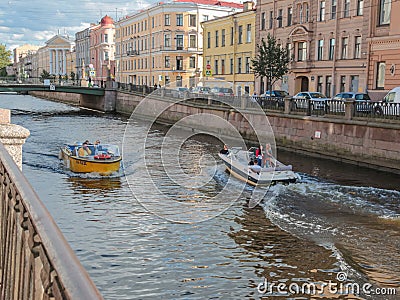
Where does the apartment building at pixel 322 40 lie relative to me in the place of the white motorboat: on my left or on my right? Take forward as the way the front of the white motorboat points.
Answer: on my right

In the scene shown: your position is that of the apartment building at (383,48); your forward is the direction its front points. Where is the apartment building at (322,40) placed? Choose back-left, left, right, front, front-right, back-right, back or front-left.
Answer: right

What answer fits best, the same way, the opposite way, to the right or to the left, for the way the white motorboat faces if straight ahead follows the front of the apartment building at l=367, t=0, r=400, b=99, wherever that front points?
to the right

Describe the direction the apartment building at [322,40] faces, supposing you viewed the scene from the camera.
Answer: facing the viewer and to the left of the viewer

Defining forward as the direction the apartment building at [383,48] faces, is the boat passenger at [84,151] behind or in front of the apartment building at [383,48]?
in front

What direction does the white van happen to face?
to the viewer's left

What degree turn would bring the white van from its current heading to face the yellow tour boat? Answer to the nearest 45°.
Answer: approximately 45° to its left

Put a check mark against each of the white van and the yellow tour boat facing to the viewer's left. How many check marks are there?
1

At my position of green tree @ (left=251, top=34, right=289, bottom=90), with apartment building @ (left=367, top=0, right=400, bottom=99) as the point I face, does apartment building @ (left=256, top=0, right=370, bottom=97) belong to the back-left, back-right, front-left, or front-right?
front-left

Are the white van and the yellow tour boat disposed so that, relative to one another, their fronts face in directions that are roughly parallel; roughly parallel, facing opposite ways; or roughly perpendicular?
roughly parallel, facing opposite ways

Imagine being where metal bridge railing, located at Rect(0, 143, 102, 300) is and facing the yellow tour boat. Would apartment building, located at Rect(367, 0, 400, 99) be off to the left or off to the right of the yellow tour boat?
right

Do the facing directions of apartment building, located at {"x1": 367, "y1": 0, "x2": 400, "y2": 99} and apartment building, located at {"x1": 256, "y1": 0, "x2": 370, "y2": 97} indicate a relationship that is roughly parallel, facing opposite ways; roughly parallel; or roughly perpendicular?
roughly parallel

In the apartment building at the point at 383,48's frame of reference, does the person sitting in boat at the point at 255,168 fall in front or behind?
in front
